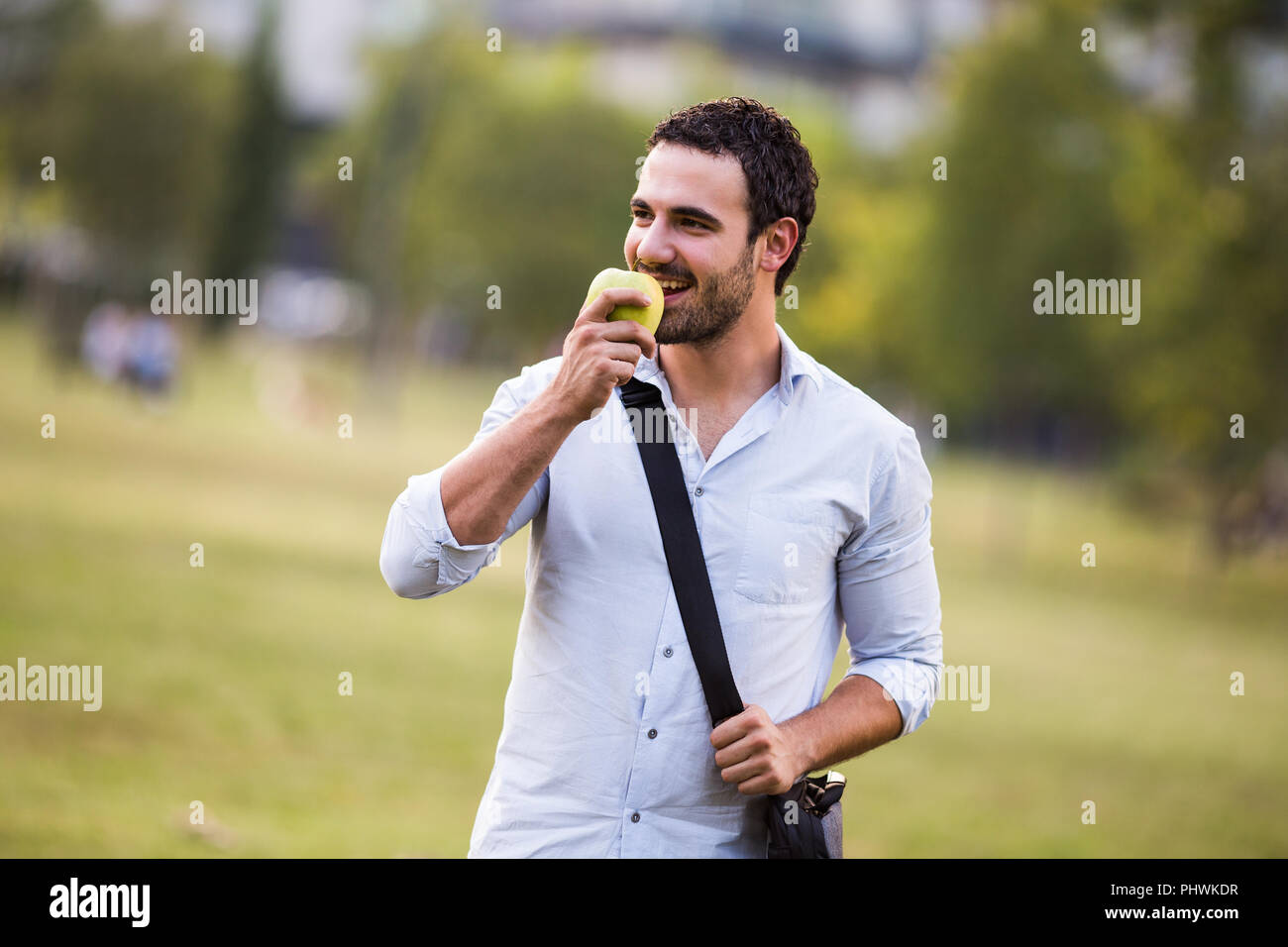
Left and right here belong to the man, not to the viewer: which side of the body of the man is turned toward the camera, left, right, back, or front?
front

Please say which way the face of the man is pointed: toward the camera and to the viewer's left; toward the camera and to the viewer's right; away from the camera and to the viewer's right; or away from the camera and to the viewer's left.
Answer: toward the camera and to the viewer's left

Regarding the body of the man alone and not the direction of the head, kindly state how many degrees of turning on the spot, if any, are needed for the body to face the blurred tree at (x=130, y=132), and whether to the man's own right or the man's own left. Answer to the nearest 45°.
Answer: approximately 180°
